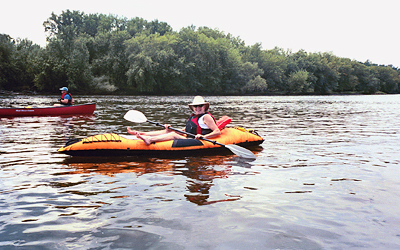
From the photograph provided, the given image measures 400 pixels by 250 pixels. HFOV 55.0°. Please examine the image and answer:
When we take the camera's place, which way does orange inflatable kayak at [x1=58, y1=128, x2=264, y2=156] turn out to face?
facing to the left of the viewer

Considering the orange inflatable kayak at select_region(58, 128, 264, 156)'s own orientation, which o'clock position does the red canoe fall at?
The red canoe is roughly at 2 o'clock from the orange inflatable kayak.
